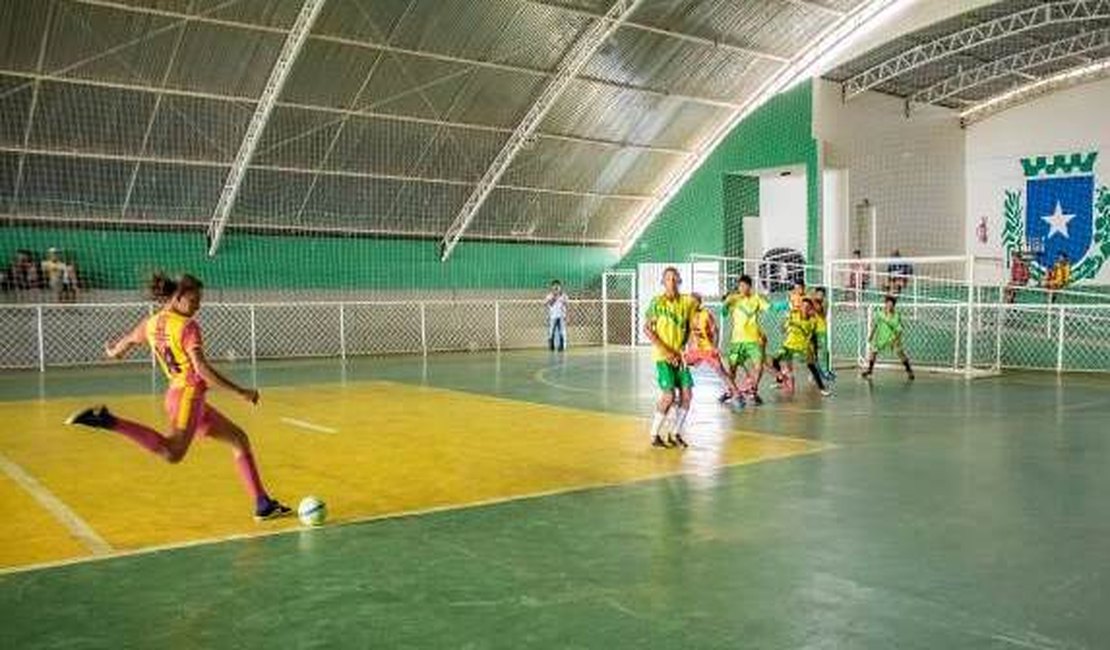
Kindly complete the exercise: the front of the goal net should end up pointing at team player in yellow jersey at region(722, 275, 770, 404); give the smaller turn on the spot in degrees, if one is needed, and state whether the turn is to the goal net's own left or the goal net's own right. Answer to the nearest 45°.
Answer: approximately 45° to the goal net's own left

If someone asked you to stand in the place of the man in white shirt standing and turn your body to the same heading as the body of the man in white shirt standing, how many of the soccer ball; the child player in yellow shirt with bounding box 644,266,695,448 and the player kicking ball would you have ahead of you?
3

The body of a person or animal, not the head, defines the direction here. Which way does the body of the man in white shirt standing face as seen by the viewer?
toward the camera

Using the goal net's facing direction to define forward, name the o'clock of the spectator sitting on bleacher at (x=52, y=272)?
The spectator sitting on bleacher is roughly at 1 o'clock from the goal net.

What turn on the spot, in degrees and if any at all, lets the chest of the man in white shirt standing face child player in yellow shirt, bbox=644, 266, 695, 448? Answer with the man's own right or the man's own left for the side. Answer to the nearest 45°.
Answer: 0° — they already face them

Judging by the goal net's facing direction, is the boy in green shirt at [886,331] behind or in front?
in front

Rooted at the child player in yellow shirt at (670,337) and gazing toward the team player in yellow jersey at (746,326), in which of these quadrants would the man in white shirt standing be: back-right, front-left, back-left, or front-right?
front-left

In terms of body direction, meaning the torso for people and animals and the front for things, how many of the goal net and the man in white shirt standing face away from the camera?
0

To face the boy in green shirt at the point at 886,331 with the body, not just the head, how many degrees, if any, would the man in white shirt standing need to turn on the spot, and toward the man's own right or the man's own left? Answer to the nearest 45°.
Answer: approximately 45° to the man's own left

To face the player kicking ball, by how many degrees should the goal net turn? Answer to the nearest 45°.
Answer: approximately 45° to its left

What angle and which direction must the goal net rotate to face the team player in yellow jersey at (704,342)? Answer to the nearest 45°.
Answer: approximately 45° to its left

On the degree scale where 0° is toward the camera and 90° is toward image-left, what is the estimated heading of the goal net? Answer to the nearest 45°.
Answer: approximately 45°

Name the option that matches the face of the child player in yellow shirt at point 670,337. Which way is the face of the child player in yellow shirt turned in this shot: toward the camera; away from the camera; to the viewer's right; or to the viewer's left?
toward the camera

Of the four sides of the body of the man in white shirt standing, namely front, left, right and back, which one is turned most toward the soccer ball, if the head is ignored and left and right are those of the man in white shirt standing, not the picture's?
front

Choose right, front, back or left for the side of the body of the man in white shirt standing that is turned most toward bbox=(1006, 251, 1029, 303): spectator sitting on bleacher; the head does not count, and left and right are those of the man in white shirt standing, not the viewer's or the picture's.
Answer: left

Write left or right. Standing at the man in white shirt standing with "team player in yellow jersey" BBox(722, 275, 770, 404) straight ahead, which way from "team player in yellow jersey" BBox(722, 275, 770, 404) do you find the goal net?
left
